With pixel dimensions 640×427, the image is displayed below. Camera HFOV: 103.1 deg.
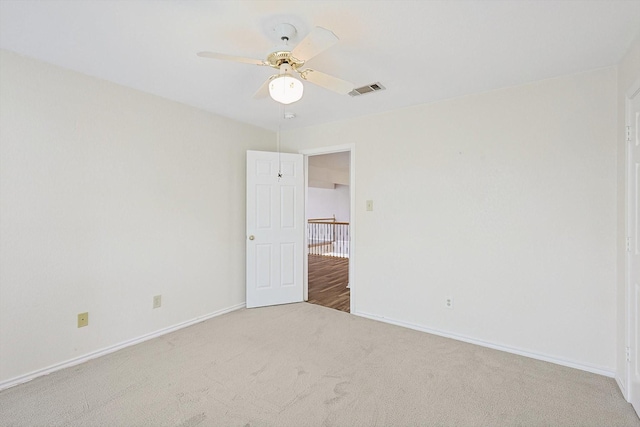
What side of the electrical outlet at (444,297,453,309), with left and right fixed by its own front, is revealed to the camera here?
front

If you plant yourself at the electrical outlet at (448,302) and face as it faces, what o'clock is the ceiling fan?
The ceiling fan is roughly at 1 o'clock from the electrical outlet.

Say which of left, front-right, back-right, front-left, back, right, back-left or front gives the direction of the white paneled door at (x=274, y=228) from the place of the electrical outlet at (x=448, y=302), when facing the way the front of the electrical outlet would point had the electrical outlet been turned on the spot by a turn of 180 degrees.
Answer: left

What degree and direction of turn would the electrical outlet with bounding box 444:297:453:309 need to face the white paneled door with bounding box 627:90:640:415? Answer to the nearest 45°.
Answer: approximately 45° to its left
